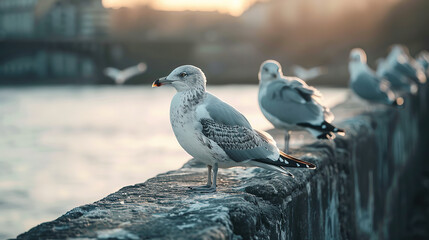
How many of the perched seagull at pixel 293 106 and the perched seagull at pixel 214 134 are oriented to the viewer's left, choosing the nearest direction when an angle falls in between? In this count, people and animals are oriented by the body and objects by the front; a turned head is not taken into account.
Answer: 2

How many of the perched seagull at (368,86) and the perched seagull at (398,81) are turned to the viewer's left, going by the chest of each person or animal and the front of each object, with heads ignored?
2

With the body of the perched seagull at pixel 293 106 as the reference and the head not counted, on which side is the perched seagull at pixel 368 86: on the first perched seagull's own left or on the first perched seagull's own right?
on the first perched seagull's own right

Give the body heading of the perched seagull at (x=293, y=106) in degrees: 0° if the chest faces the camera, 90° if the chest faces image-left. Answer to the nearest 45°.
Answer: approximately 90°

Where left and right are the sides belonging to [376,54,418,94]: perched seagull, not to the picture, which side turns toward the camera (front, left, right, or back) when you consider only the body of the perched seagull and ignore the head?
left

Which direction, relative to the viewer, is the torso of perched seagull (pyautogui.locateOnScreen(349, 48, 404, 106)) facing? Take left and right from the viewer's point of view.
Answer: facing to the left of the viewer

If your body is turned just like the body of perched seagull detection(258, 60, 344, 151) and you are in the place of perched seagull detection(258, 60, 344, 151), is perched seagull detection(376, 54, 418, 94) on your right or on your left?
on your right

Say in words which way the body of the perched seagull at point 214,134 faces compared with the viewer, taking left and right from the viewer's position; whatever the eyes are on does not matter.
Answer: facing to the left of the viewer
